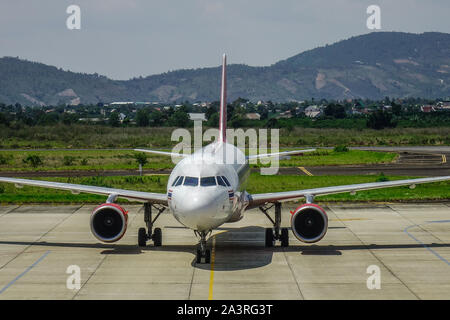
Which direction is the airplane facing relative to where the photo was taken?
toward the camera
